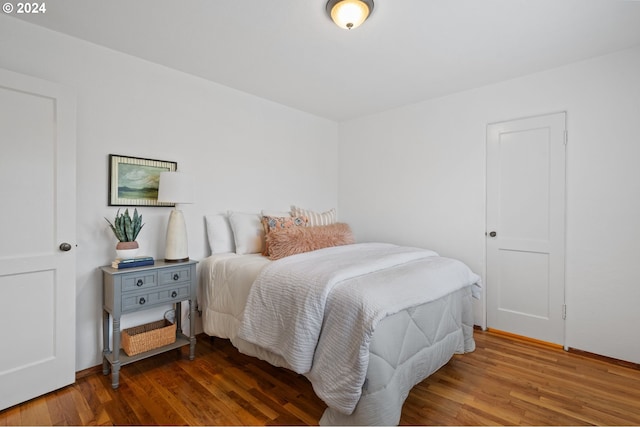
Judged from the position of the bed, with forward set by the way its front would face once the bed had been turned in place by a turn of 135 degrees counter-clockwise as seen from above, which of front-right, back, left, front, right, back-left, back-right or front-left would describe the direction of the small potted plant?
left

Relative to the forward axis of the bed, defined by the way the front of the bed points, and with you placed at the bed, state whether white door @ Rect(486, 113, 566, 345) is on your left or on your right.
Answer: on your left

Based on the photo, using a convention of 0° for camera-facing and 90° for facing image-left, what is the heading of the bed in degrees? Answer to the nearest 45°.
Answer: approximately 315°

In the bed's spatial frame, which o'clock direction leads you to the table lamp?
The table lamp is roughly at 5 o'clock from the bed.

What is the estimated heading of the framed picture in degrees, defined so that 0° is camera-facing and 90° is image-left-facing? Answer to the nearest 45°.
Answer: approximately 315°

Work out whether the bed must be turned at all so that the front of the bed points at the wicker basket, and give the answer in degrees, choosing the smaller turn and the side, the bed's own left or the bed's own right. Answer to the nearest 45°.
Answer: approximately 135° to the bed's own right
